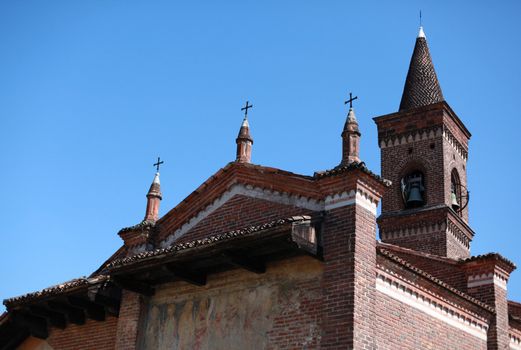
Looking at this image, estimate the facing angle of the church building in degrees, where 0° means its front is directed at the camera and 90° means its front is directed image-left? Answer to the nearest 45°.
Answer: approximately 45°
